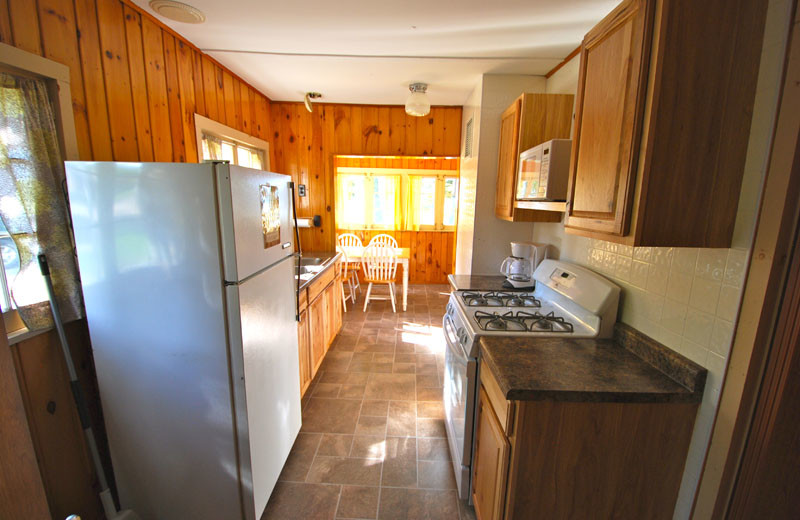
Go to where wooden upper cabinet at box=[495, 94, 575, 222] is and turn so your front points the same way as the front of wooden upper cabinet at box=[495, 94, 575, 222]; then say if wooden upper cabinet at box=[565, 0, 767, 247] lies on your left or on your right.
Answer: on your left

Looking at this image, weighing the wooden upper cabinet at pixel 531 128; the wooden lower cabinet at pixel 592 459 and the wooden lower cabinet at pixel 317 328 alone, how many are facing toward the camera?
0

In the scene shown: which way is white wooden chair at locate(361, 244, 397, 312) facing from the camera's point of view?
away from the camera

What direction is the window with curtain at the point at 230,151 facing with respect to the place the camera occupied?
facing the viewer and to the right of the viewer

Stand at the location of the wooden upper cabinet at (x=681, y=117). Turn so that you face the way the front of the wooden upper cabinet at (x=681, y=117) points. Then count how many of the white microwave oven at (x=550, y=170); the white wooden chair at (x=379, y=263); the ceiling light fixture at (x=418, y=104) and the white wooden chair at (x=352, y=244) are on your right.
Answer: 4

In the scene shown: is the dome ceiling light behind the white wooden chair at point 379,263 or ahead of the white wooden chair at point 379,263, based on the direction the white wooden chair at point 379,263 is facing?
behind

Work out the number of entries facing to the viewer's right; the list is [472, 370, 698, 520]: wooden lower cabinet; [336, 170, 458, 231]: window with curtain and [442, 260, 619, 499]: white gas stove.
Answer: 0

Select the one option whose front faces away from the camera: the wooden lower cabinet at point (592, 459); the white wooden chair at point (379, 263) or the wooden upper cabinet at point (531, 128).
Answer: the white wooden chair

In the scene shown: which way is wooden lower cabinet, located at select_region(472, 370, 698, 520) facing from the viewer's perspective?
to the viewer's left

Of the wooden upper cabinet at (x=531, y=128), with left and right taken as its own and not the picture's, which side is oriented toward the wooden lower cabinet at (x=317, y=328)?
front

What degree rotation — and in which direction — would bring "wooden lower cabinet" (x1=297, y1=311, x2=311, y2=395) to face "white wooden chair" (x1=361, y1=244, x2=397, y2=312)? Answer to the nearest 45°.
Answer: approximately 45° to its left

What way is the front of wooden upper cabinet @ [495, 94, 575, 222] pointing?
to the viewer's left

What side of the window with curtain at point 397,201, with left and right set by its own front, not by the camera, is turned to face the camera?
front

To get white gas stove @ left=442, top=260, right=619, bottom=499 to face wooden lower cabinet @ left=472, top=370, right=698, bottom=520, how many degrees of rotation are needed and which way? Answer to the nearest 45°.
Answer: approximately 135° to its left

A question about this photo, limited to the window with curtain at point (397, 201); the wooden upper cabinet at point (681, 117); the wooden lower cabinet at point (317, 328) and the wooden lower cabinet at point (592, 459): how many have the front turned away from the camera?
0

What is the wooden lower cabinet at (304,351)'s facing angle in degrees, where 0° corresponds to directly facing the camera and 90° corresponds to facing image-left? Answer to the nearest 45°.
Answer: approximately 270°

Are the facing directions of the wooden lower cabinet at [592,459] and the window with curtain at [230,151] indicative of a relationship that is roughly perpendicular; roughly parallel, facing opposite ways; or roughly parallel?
roughly parallel, facing opposite ways

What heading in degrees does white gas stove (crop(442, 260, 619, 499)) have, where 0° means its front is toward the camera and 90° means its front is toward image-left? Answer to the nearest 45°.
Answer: approximately 90°

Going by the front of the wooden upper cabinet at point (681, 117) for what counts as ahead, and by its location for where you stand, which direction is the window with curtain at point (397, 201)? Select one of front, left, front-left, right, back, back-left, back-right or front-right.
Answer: right
